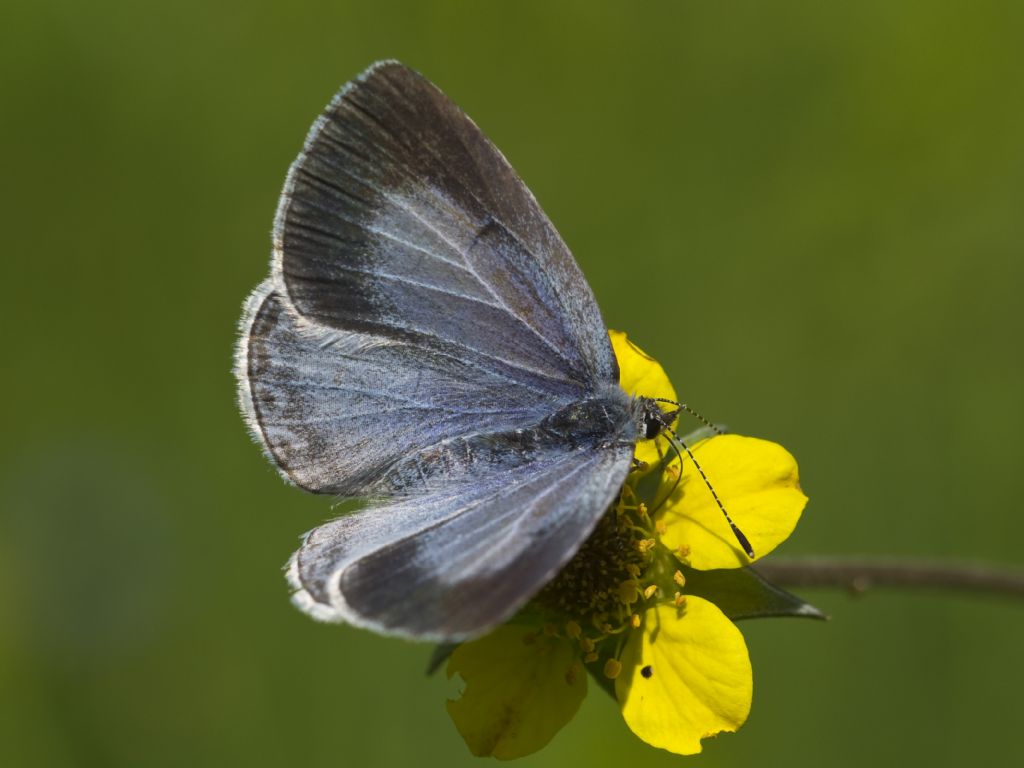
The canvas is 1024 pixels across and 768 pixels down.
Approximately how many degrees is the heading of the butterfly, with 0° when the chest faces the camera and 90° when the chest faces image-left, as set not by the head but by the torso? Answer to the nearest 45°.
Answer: approximately 270°
